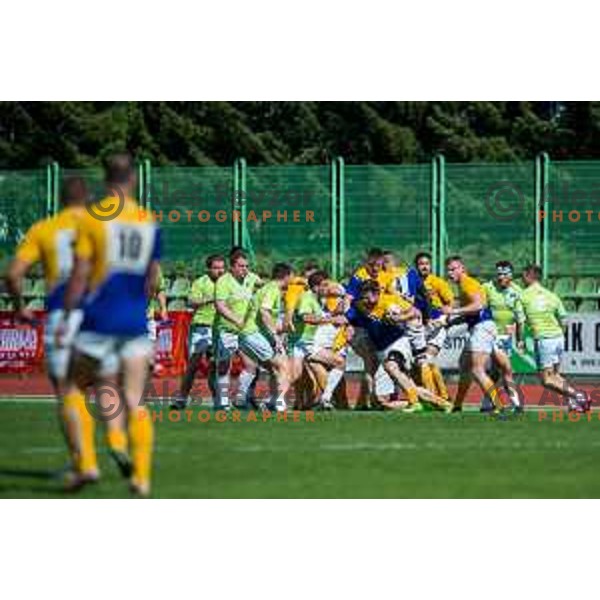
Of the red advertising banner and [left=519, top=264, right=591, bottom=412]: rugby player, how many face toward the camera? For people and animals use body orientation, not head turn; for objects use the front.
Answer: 1

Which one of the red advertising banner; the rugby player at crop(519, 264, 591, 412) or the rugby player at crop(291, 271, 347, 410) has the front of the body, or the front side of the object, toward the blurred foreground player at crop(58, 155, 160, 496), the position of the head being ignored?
the red advertising banner

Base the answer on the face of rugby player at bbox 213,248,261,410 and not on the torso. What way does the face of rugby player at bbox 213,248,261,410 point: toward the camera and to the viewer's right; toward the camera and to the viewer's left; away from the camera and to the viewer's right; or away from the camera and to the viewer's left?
toward the camera and to the viewer's right

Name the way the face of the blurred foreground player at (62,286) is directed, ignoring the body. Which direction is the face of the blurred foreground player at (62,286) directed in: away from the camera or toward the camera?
away from the camera

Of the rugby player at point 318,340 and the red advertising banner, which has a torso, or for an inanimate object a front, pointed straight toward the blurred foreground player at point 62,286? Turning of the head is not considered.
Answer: the red advertising banner

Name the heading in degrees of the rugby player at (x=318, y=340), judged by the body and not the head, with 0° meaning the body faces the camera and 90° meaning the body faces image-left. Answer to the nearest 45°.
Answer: approximately 270°

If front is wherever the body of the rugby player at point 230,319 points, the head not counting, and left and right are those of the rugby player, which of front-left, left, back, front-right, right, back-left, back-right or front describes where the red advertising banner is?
back

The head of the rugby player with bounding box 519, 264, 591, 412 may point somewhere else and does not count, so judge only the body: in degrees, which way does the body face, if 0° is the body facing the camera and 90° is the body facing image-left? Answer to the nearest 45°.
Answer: approximately 135°

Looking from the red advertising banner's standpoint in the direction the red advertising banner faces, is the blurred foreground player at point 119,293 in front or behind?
in front
